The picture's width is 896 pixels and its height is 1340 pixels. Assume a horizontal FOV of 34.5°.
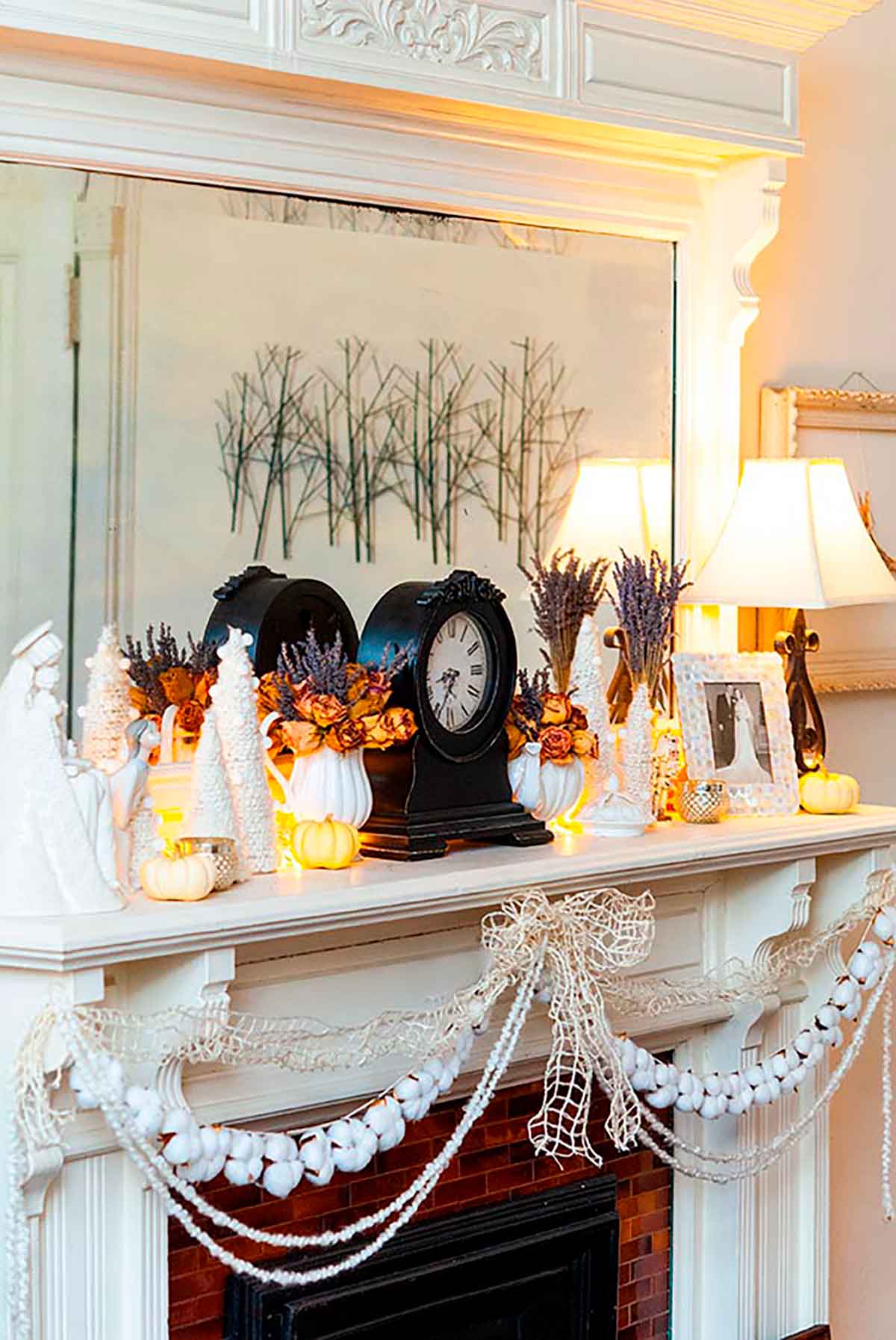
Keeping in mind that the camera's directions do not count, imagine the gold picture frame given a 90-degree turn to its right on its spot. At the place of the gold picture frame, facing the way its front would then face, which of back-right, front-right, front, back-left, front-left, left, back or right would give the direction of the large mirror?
front

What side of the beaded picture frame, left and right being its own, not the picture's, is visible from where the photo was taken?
front

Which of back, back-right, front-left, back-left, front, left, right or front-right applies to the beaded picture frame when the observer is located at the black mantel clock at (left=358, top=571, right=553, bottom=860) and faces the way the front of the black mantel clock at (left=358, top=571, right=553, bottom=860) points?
left

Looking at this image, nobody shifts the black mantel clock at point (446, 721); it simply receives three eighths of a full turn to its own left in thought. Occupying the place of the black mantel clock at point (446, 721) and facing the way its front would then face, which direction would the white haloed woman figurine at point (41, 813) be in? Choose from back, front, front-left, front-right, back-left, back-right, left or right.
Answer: back-left

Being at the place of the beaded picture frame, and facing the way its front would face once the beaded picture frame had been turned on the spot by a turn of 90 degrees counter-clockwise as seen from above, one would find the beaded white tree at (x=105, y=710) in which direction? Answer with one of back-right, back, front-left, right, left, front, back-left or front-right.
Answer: back-right

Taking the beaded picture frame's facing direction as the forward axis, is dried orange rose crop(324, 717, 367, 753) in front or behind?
in front
